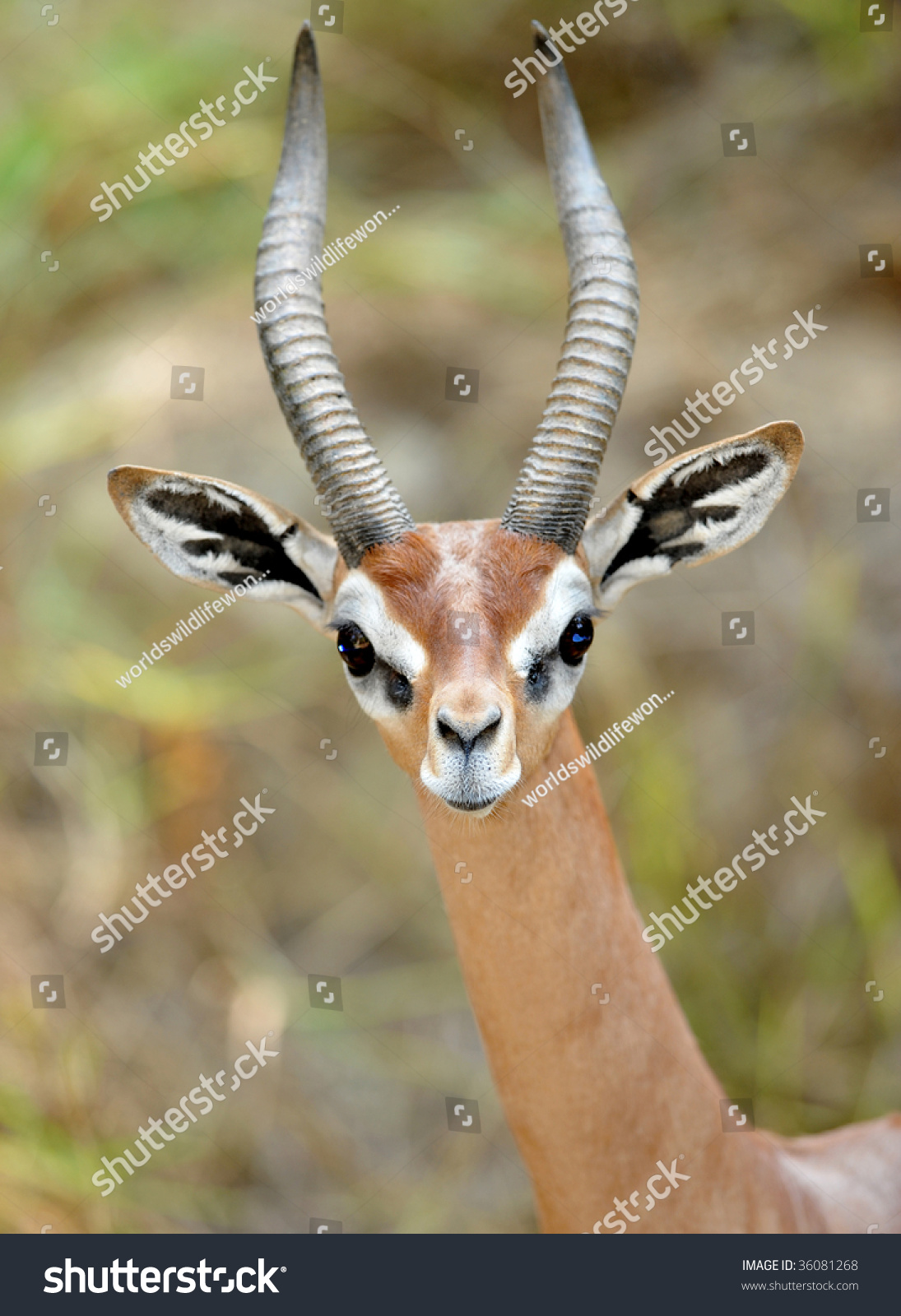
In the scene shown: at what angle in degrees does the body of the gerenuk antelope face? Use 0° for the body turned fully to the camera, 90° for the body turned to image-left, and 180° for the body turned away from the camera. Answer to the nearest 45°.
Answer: approximately 45°
